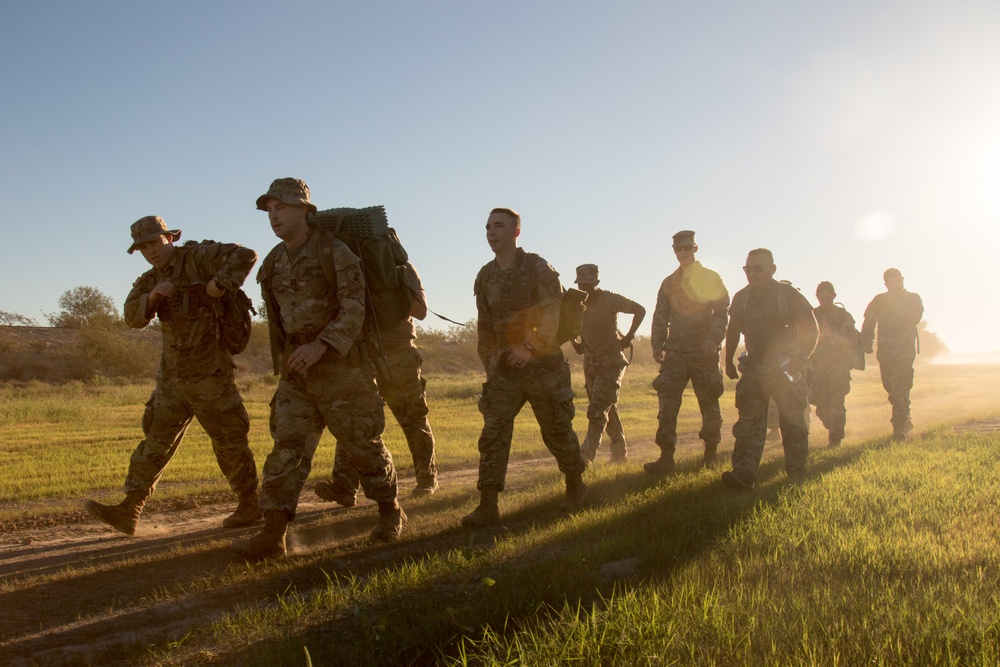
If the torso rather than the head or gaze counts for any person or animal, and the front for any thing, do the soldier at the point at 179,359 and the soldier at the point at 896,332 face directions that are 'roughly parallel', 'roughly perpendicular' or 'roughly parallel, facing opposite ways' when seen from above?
roughly parallel

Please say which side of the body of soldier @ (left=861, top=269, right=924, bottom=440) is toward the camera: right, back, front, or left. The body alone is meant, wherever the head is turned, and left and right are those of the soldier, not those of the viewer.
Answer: front

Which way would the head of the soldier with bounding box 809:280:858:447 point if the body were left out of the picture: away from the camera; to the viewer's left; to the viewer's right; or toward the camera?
toward the camera

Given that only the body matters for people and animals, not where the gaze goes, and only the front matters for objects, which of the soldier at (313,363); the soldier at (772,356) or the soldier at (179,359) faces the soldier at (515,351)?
the soldier at (772,356)

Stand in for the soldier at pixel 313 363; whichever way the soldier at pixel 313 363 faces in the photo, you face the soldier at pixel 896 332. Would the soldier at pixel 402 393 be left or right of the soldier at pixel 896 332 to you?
left

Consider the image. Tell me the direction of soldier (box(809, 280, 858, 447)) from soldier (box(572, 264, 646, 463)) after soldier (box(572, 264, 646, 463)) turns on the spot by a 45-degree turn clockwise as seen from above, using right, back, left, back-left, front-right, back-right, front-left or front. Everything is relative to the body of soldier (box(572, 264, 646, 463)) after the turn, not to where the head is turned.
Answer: back-right

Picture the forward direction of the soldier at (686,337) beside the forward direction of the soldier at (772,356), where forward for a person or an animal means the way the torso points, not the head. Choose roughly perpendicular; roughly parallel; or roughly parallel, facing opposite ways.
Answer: roughly parallel

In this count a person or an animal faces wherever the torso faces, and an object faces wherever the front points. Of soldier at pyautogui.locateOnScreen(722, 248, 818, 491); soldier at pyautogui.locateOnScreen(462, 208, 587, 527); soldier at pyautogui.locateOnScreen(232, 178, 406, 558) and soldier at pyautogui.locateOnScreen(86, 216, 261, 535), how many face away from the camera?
0

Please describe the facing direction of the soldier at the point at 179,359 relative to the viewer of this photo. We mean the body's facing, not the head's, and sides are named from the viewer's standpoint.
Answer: facing the viewer and to the left of the viewer

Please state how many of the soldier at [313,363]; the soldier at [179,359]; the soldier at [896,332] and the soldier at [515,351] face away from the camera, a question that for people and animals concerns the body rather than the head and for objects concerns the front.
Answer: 0

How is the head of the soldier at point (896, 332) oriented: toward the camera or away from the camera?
toward the camera

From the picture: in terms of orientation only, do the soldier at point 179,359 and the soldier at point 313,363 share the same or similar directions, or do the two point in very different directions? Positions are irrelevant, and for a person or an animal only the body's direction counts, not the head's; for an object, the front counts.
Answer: same or similar directions

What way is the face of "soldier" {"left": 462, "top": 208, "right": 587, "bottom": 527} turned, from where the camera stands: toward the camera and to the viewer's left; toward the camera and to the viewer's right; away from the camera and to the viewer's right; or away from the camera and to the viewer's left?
toward the camera and to the viewer's left
